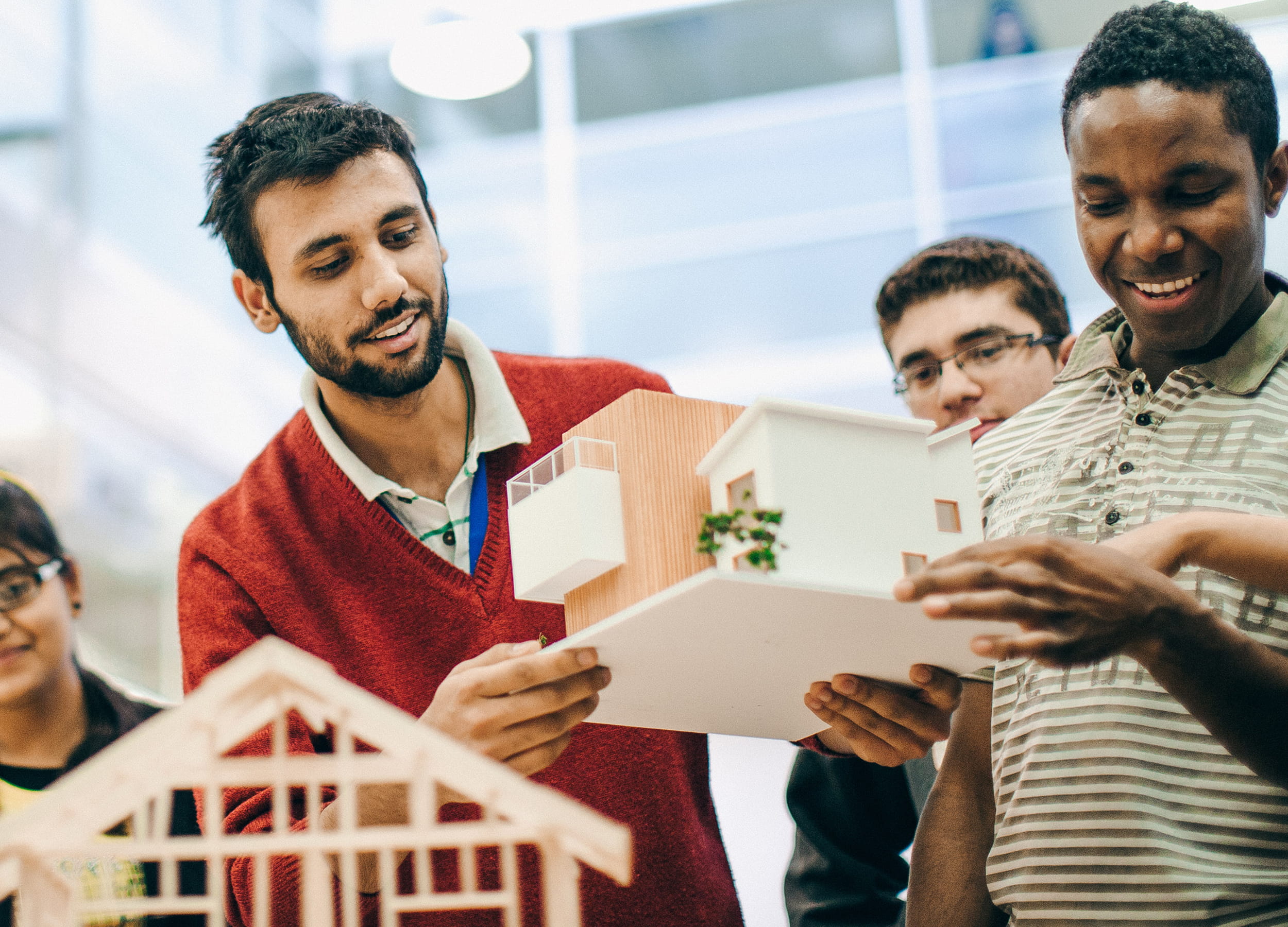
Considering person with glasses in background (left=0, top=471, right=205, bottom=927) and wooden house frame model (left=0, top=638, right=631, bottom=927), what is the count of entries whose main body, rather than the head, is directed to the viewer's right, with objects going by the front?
0

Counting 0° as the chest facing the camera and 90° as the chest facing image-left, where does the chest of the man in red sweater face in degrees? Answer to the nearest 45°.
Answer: approximately 315°

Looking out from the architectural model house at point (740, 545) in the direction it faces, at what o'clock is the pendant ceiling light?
The pendant ceiling light is roughly at 4 o'clock from the architectural model house.

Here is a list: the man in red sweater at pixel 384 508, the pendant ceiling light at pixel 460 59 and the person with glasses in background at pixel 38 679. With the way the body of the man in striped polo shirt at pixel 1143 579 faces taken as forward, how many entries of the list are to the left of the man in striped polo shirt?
0

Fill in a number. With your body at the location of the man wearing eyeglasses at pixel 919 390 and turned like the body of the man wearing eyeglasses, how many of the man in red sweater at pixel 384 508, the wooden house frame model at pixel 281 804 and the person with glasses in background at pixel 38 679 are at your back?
0

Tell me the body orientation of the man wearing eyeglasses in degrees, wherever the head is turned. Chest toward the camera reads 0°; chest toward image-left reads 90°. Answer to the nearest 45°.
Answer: approximately 45°

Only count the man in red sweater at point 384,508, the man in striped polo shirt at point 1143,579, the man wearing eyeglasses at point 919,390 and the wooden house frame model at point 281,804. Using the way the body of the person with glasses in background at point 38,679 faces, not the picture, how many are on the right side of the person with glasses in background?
0

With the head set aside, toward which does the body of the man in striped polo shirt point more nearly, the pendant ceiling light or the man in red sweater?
the man in red sweater

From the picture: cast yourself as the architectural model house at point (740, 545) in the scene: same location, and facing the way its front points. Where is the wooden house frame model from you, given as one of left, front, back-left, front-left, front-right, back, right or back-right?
front

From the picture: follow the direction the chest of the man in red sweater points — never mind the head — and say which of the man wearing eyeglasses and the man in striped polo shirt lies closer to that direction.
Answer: the man in striped polo shirt

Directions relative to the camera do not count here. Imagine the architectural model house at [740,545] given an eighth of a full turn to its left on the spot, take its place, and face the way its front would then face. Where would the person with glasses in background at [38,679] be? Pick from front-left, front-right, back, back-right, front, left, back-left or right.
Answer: back-right
